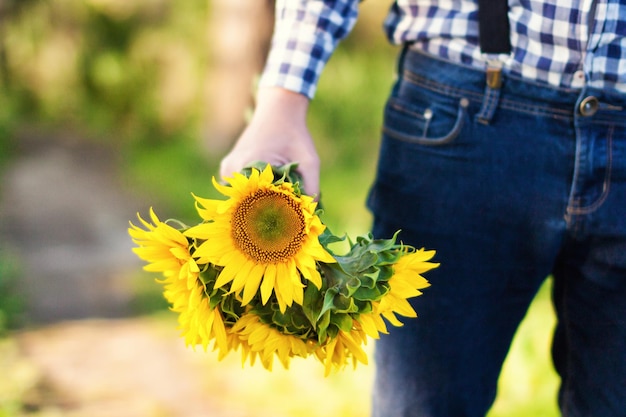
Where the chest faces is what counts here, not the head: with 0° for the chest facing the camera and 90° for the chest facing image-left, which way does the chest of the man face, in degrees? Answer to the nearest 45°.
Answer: approximately 0°

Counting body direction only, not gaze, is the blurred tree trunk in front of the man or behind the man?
behind
